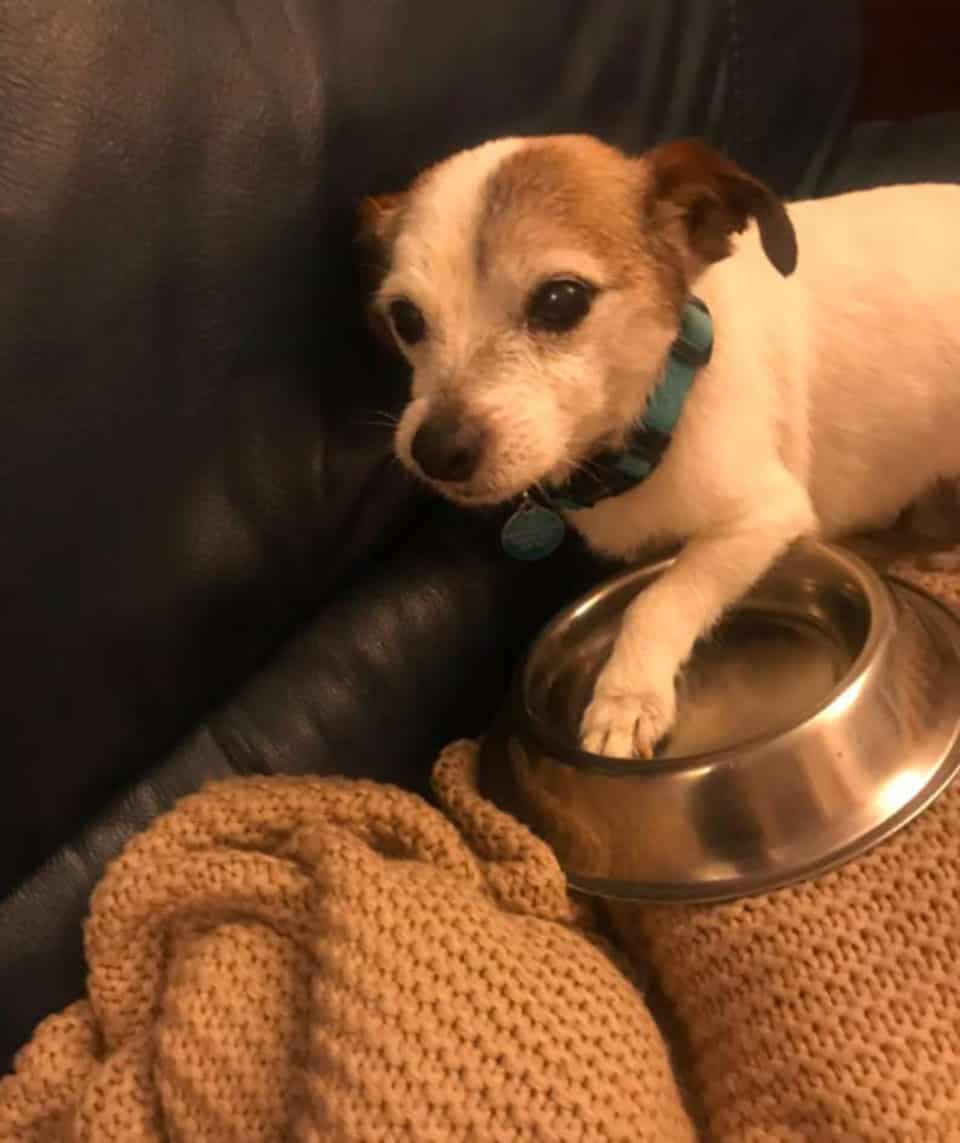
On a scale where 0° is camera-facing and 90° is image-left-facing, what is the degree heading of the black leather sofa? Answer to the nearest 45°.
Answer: approximately 315°
